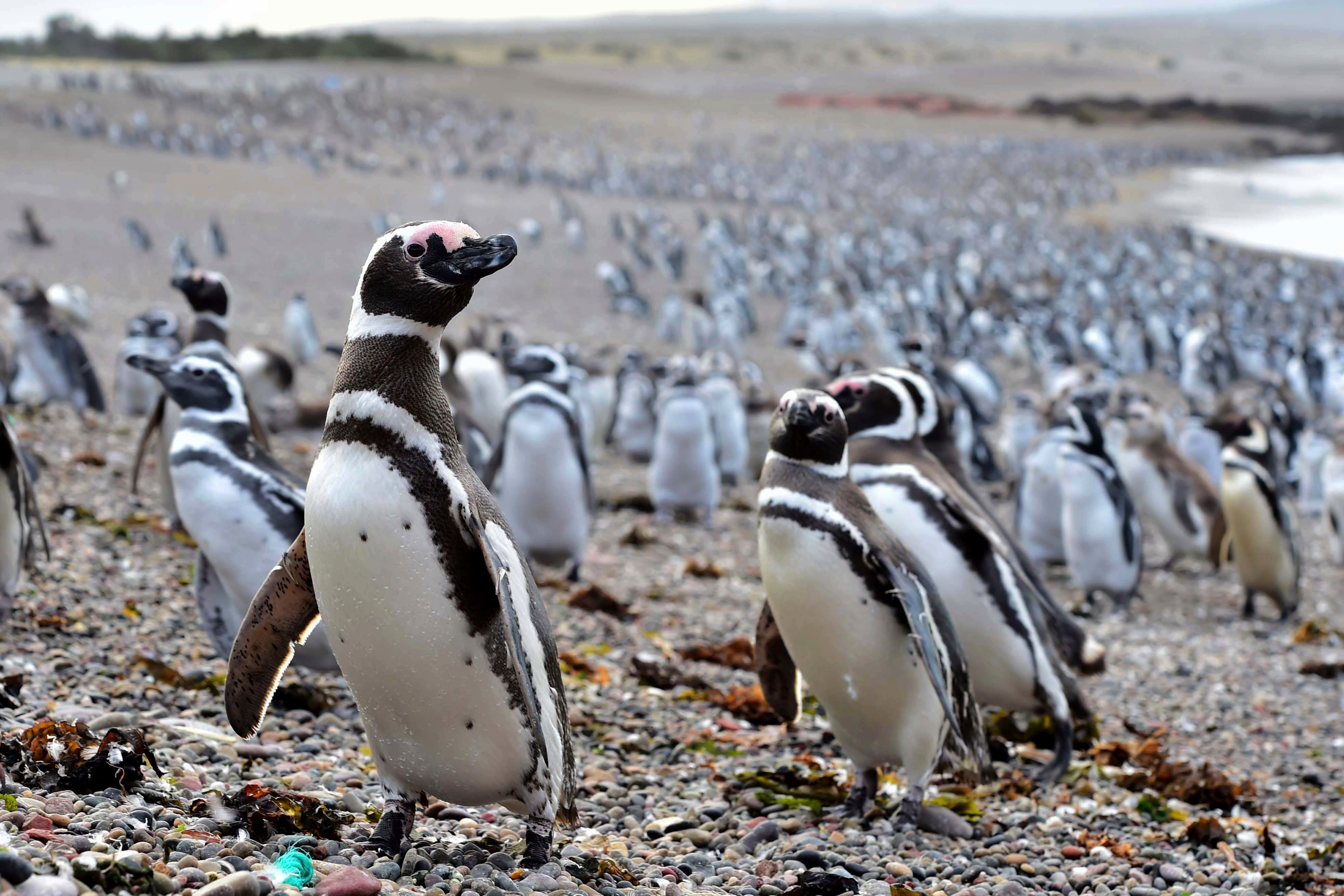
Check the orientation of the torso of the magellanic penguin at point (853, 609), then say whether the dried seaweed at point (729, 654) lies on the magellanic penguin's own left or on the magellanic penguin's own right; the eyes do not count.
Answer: on the magellanic penguin's own right

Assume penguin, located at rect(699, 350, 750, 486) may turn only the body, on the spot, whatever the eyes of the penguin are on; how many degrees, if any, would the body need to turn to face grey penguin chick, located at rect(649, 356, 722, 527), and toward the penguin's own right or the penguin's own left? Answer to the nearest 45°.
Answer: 0° — it already faces it

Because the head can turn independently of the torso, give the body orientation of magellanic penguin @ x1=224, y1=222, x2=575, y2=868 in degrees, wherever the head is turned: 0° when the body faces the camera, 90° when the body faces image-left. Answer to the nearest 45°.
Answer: approximately 45°

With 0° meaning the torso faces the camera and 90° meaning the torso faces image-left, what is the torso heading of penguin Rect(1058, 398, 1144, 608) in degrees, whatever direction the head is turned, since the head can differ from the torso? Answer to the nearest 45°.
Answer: approximately 45°

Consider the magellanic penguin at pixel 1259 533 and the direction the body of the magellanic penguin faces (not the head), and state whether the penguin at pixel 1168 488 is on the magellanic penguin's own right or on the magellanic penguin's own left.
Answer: on the magellanic penguin's own right

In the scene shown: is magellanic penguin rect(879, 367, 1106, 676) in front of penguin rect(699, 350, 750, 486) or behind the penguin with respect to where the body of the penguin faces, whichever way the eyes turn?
in front

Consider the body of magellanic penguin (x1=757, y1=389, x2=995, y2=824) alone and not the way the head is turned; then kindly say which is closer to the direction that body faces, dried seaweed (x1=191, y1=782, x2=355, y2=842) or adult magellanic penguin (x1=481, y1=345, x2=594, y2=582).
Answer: the dried seaweed

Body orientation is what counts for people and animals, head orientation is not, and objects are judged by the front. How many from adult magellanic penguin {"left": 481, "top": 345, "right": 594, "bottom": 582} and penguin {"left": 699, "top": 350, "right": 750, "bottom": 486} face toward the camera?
2
